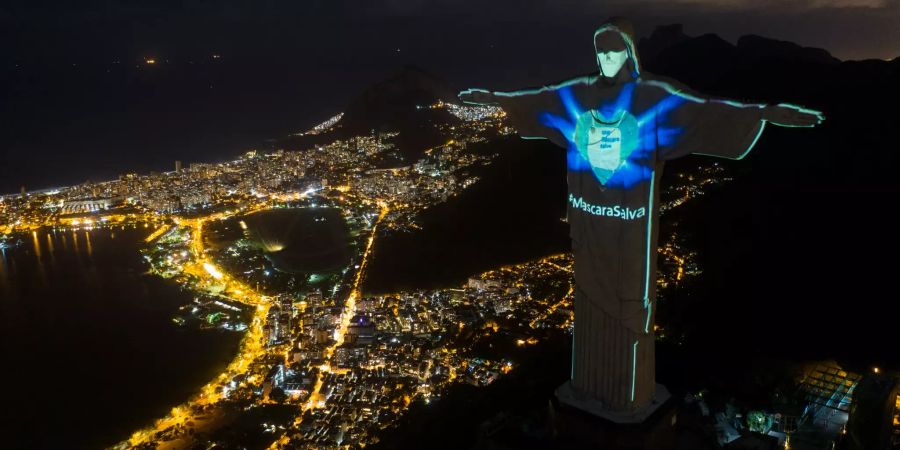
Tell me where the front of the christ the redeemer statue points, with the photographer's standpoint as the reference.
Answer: facing the viewer and to the left of the viewer
